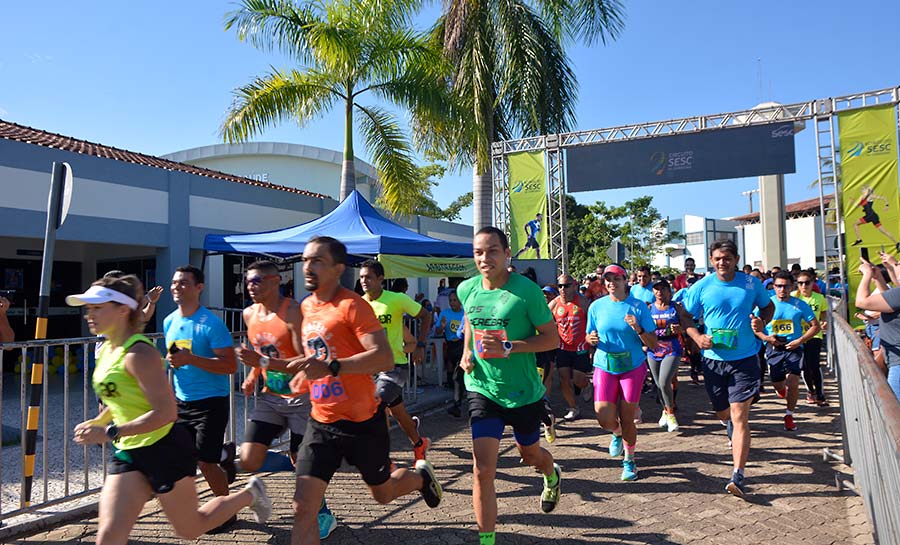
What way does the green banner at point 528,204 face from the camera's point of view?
toward the camera

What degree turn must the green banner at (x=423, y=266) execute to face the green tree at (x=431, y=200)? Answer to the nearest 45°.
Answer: approximately 180°

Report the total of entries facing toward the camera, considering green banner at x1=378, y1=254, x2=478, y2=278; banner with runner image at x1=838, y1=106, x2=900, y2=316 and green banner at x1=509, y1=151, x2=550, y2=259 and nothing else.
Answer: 3

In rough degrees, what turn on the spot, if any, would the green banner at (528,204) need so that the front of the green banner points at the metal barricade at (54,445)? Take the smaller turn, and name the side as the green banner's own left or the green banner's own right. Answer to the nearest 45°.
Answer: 0° — it already faces it

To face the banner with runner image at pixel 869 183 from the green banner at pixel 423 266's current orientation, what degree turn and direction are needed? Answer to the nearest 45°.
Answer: approximately 90° to its left

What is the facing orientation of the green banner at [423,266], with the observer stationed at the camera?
facing the viewer

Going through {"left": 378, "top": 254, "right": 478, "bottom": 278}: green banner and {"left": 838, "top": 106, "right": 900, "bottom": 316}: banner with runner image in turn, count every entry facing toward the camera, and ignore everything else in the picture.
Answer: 2

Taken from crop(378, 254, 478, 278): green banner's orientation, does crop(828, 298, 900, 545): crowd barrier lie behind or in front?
in front

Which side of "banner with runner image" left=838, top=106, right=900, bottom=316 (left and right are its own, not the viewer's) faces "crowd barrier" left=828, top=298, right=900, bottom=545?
front

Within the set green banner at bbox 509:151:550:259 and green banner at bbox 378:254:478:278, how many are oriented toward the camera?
2

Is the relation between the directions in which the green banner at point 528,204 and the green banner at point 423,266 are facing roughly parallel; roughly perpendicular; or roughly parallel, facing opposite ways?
roughly parallel

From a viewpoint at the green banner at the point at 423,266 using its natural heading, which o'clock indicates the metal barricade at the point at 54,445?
The metal barricade is roughly at 1 o'clock from the green banner.

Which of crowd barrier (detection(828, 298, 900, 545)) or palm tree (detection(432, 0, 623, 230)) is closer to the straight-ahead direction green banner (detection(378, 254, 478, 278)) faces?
the crowd barrier

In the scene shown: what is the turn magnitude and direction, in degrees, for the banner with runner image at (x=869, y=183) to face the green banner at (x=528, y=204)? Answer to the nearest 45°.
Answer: approximately 90° to its right
